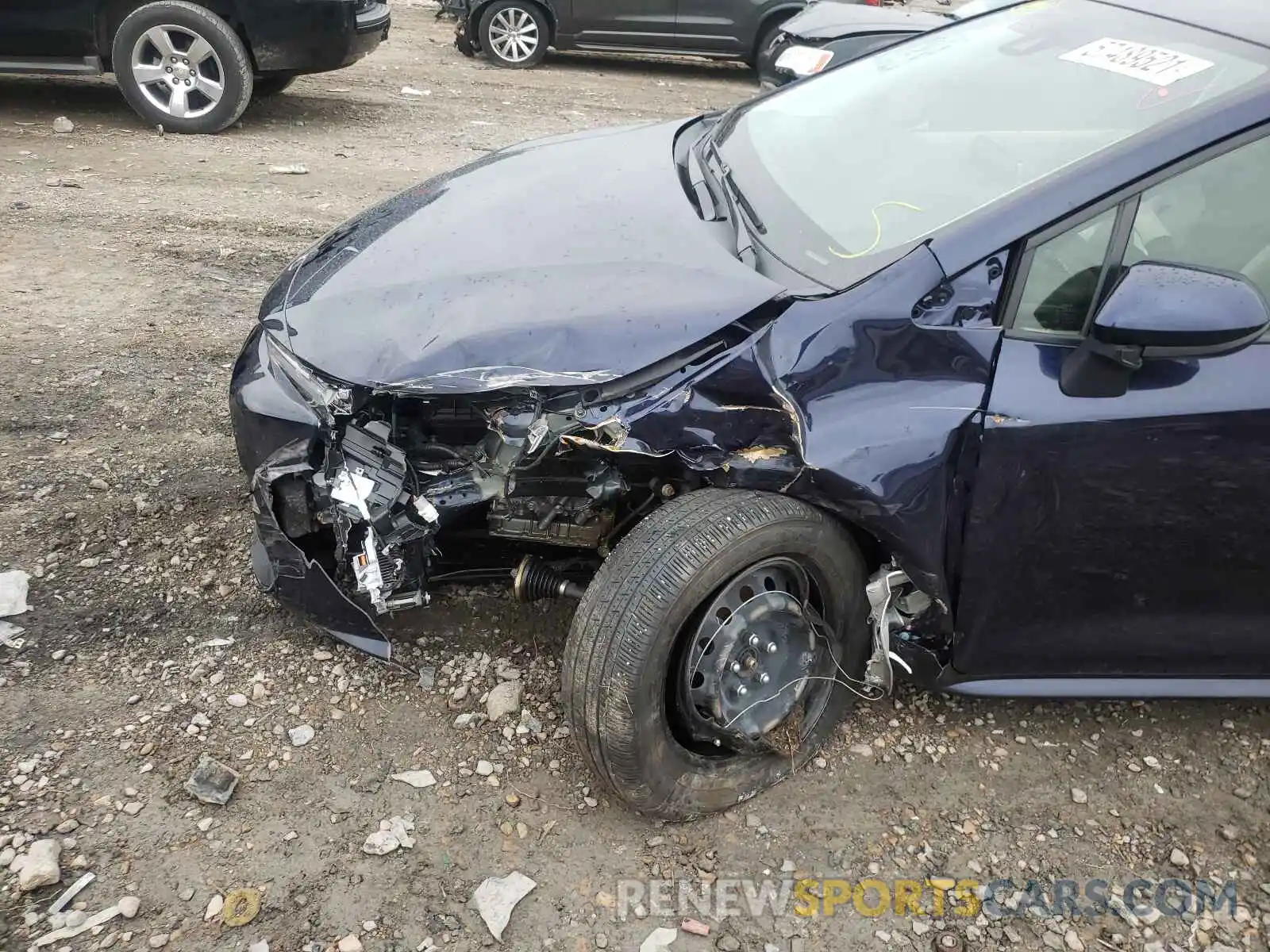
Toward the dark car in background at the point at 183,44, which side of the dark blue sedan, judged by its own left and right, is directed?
right

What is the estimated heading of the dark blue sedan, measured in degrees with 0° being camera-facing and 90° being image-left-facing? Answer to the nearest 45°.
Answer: approximately 45°

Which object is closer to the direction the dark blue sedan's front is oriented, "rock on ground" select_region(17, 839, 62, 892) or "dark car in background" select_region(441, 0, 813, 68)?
the rock on ground

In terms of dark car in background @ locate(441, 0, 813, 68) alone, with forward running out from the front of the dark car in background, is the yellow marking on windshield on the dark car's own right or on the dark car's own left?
on the dark car's own left

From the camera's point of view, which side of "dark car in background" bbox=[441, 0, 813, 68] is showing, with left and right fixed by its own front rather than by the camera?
left

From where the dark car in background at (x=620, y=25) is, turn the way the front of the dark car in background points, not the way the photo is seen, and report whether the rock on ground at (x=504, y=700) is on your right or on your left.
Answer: on your left
